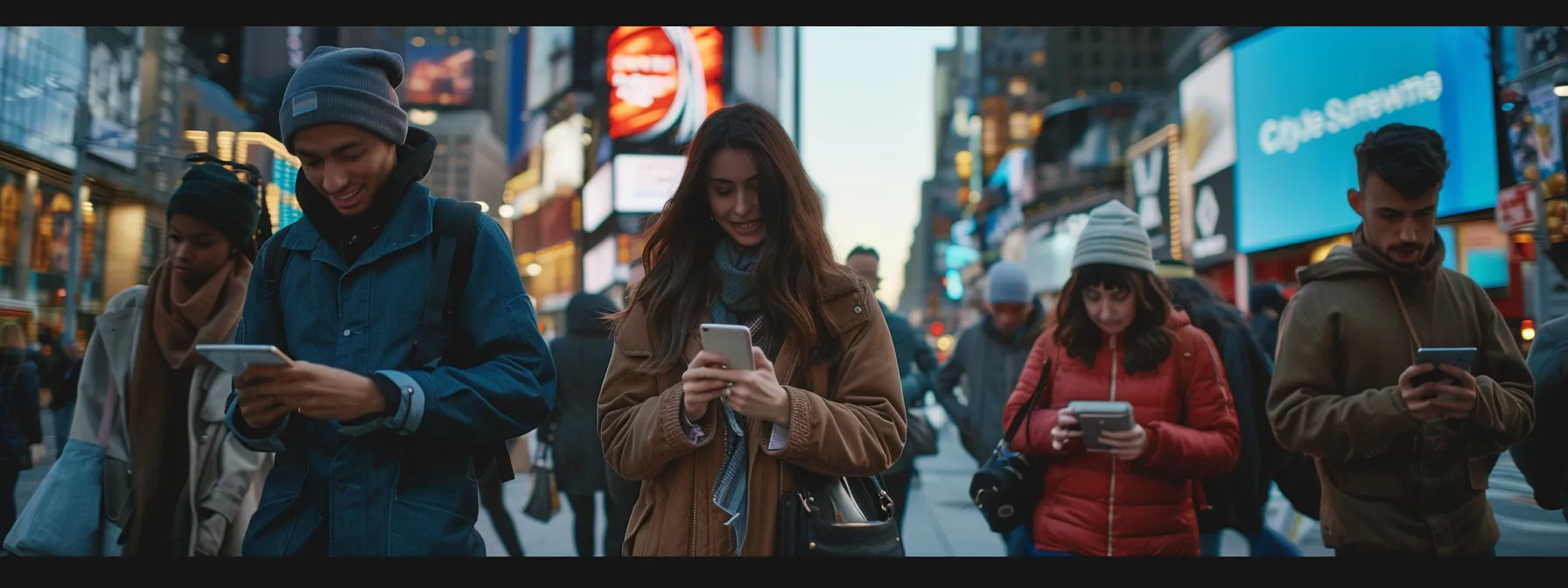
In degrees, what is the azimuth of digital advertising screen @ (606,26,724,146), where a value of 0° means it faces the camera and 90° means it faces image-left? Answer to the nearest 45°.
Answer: approximately 0°

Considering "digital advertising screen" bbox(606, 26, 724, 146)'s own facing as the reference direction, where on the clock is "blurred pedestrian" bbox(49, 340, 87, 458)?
The blurred pedestrian is roughly at 12 o'clock from the digital advertising screen.

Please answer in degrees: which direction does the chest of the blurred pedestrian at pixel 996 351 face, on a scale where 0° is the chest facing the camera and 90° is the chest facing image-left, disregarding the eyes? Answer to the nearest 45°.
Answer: approximately 0°

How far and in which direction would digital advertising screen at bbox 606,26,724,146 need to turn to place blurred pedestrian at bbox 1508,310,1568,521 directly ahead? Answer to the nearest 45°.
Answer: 0° — it already faces them

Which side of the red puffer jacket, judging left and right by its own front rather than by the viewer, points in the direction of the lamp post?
right

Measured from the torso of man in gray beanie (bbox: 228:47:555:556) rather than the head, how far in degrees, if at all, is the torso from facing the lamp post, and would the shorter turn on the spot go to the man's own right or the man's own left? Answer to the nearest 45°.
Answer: approximately 90° to the man's own right

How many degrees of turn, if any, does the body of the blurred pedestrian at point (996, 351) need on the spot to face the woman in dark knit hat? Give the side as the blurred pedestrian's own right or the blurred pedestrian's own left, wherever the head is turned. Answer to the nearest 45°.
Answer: approximately 45° to the blurred pedestrian's own right
